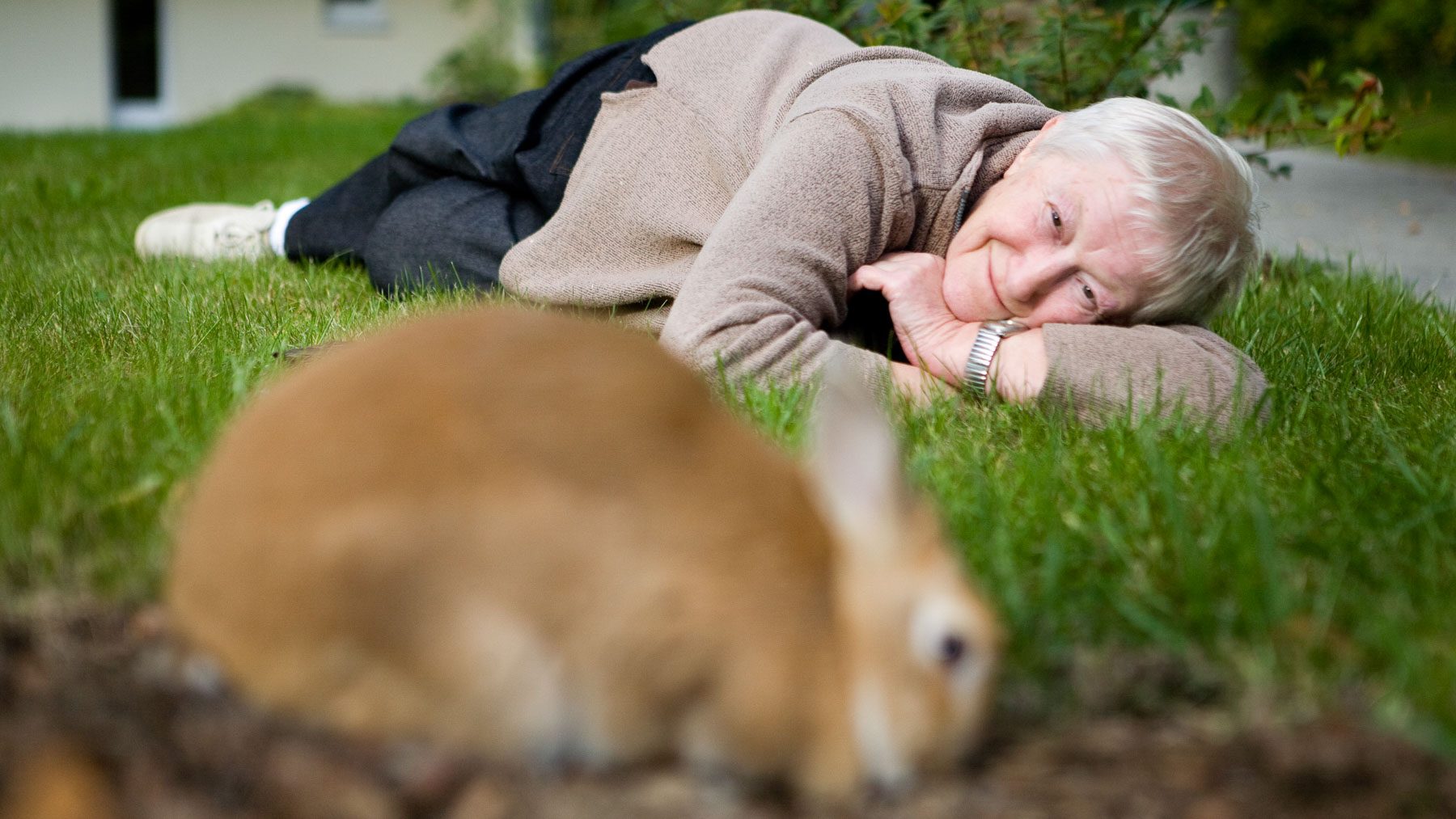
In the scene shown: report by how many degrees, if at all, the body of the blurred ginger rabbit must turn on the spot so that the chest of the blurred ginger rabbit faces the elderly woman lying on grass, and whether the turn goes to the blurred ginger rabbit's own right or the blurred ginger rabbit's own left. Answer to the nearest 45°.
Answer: approximately 90° to the blurred ginger rabbit's own left

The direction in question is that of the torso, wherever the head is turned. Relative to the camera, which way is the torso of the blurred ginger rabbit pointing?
to the viewer's right

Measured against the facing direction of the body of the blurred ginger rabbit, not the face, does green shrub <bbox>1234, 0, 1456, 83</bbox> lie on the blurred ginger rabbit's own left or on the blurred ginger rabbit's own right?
on the blurred ginger rabbit's own left
